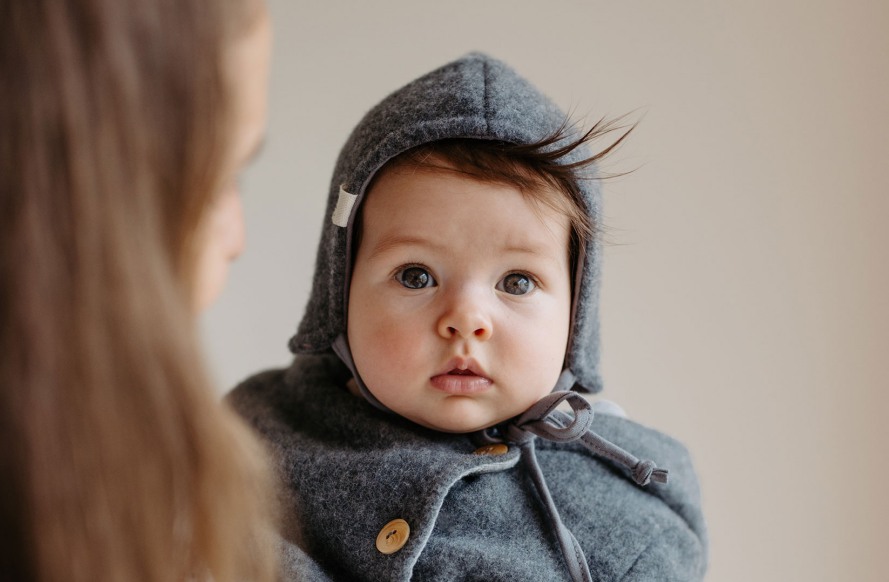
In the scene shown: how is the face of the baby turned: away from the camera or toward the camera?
toward the camera

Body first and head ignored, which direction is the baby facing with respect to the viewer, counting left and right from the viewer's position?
facing the viewer
